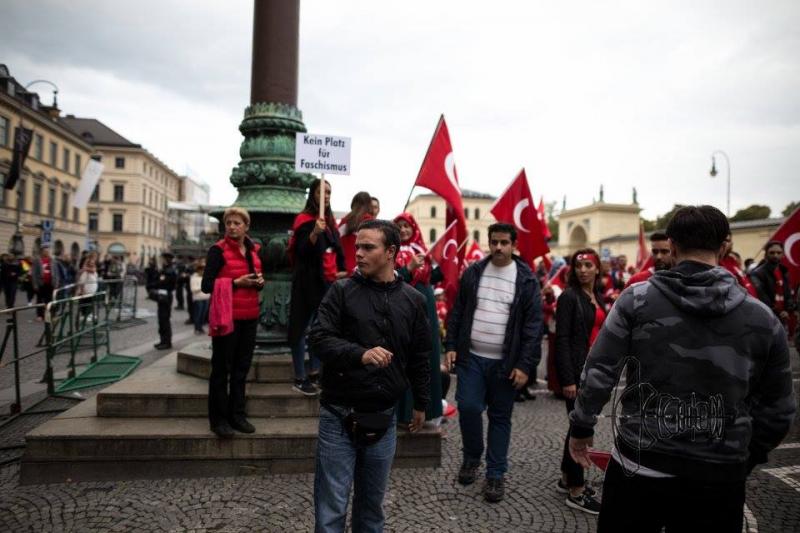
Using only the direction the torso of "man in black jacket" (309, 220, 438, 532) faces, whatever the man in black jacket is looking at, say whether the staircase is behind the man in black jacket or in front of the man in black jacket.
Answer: behind

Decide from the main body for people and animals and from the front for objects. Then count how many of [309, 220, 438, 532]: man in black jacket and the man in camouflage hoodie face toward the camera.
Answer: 1

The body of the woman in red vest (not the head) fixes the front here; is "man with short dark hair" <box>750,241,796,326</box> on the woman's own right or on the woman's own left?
on the woman's own left

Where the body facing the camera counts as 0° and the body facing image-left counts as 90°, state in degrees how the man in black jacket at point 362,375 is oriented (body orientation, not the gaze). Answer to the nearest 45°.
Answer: approximately 0°

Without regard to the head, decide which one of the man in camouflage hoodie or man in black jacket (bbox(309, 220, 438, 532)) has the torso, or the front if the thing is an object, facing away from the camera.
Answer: the man in camouflage hoodie

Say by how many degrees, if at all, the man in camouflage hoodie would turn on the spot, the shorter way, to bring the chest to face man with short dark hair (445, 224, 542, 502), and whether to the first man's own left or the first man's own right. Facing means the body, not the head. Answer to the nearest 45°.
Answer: approximately 45° to the first man's own left

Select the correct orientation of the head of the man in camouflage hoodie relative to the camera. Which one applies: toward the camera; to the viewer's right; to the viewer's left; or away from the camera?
away from the camera

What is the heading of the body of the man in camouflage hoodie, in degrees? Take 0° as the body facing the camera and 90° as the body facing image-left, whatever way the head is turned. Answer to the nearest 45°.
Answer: approximately 180°

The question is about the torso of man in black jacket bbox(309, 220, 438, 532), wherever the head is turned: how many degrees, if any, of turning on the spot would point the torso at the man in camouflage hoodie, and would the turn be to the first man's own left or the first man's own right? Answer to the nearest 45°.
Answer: approximately 45° to the first man's own left

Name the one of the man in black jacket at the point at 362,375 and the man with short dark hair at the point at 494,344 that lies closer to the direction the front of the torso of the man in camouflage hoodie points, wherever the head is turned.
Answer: the man with short dark hair
